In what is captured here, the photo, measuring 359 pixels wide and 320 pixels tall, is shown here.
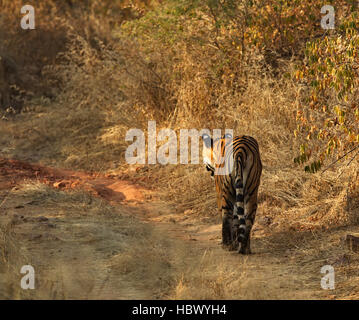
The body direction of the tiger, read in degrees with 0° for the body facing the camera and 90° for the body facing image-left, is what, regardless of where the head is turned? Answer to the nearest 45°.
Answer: approximately 180°
